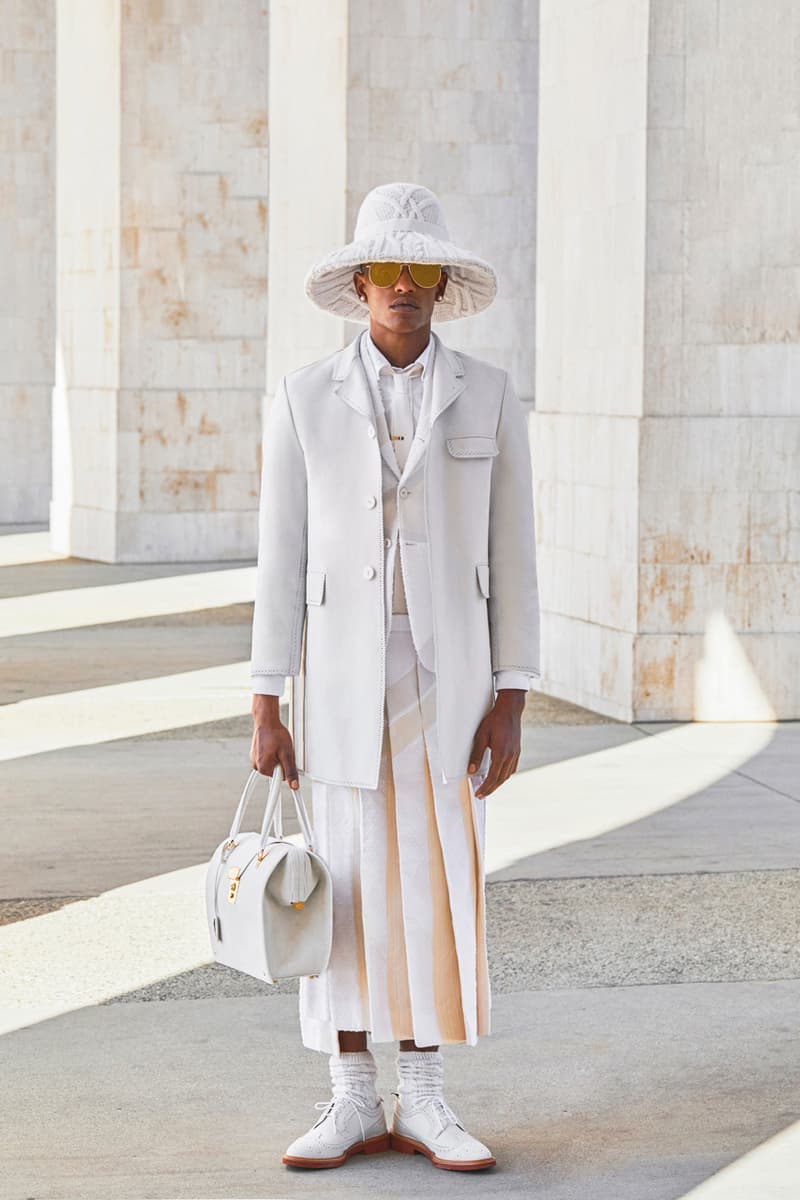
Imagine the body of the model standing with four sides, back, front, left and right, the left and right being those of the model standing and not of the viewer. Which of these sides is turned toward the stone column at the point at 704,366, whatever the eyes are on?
back

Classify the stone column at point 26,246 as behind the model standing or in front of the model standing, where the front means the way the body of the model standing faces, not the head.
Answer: behind

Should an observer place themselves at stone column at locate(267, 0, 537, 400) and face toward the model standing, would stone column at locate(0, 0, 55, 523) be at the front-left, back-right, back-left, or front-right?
back-right

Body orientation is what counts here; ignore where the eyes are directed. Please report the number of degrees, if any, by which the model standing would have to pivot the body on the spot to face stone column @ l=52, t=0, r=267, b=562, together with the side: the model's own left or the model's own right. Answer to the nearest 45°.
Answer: approximately 180°

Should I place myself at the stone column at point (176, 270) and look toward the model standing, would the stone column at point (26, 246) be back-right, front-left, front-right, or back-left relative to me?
back-right

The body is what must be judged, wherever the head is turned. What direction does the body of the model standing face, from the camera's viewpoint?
toward the camera

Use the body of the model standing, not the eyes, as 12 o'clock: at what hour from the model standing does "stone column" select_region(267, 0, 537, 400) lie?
The stone column is roughly at 6 o'clock from the model standing.

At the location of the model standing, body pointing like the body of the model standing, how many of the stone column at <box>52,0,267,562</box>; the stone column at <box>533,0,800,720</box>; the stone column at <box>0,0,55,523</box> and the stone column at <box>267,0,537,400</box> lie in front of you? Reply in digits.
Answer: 0
